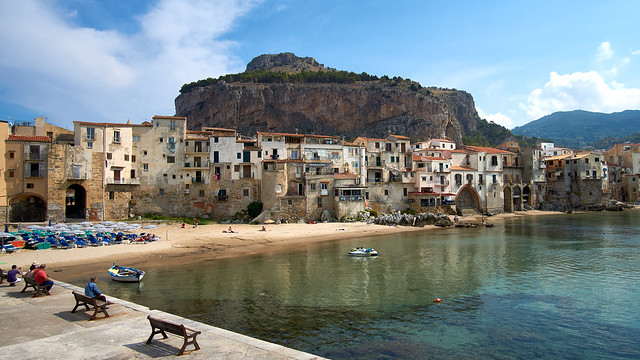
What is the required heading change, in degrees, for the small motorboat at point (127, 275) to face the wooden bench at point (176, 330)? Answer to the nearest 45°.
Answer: approximately 90° to its left

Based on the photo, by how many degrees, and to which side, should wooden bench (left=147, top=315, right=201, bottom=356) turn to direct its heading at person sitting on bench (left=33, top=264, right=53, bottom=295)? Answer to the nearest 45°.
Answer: approximately 90° to its left

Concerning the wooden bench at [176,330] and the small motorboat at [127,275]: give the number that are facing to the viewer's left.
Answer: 1

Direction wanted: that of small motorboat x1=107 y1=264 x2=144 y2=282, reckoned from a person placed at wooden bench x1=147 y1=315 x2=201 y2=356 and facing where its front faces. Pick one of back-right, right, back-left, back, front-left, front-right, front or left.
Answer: front-left

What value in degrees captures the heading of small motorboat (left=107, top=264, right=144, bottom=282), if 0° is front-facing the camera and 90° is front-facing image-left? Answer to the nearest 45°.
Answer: approximately 90°

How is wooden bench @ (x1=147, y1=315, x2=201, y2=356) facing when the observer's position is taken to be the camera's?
facing away from the viewer and to the right of the viewer

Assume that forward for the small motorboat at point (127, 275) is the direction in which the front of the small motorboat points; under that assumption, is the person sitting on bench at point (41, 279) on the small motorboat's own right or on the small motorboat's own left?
on the small motorboat's own left

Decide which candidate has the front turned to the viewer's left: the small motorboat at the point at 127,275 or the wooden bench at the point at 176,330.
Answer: the small motorboat
